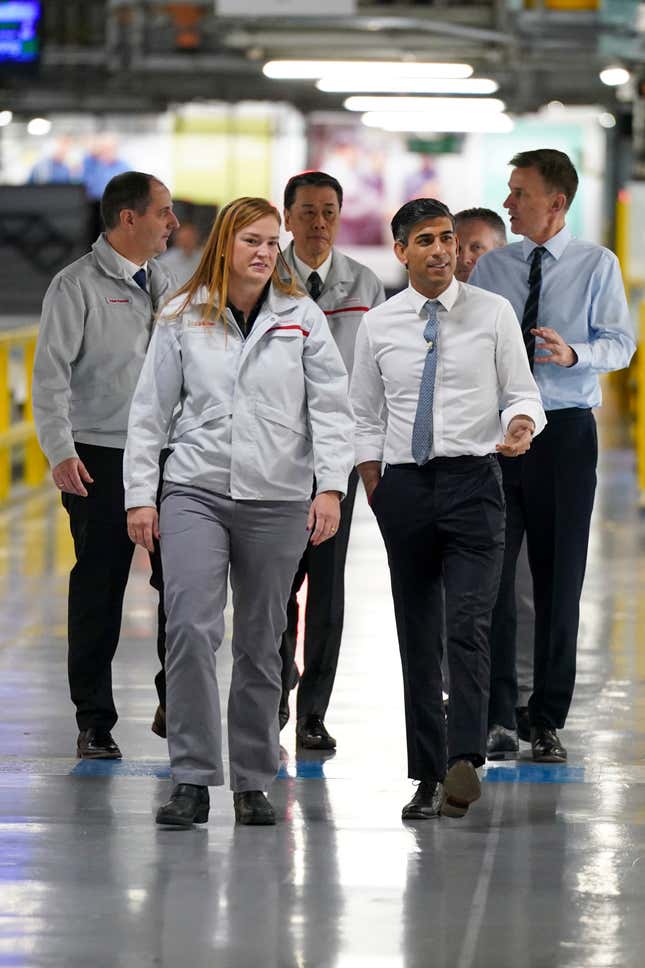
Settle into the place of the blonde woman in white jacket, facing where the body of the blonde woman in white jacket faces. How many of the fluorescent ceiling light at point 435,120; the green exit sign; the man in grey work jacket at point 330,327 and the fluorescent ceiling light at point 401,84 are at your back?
4

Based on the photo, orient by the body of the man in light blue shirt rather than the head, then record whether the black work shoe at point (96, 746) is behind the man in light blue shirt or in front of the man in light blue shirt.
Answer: in front

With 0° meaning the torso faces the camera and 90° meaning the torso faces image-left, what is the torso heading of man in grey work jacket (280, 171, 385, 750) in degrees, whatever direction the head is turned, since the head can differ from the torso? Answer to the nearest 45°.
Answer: approximately 0°

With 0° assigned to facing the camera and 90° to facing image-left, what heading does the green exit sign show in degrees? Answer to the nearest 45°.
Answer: approximately 0°

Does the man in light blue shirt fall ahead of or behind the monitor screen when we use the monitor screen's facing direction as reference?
ahead

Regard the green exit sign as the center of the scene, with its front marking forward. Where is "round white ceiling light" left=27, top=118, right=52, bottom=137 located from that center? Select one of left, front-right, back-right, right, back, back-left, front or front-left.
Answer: right

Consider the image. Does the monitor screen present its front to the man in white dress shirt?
yes

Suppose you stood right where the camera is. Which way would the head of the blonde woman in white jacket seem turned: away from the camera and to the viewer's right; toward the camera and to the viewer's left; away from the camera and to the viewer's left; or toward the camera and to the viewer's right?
toward the camera and to the viewer's right

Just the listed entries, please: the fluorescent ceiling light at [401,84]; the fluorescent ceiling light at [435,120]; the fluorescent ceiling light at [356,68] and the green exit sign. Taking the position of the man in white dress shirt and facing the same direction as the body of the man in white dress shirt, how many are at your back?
4
